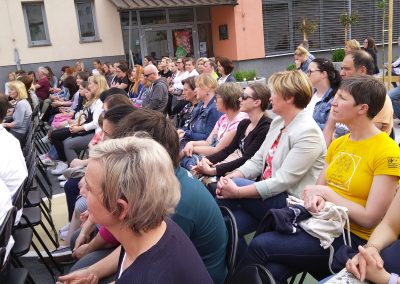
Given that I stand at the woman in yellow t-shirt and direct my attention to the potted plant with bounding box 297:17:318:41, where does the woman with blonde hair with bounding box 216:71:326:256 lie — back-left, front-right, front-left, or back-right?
front-left

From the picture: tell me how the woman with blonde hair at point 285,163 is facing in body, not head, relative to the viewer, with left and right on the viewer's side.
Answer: facing to the left of the viewer

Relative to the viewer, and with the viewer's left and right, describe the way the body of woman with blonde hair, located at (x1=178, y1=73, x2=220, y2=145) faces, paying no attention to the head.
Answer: facing to the left of the viewer

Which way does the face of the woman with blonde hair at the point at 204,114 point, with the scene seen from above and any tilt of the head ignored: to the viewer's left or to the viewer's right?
to the viewer's left

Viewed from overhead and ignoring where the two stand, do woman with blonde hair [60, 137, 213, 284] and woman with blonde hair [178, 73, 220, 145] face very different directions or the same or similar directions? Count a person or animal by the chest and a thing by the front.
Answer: same or similar directions

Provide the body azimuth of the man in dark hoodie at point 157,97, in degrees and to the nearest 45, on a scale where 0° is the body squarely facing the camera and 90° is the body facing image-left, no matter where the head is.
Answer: approximately 90°

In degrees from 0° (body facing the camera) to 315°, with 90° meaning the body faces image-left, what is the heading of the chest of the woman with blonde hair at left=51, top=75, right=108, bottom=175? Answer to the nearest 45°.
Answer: approximately 90°

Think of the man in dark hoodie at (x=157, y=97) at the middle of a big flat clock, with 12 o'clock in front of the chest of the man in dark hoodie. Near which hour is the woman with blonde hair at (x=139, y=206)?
The woman with blonde hair is roughly at 9 o'clock from the man in dark hoodie.

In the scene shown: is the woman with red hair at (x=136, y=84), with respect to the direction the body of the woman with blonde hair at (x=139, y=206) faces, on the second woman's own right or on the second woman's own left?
on the second woman's own right

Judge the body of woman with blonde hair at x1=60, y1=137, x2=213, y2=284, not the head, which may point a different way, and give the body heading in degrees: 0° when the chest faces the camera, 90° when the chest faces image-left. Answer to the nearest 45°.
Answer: approximately 90°

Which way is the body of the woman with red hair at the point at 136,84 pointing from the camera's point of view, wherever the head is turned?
to the viewer's left

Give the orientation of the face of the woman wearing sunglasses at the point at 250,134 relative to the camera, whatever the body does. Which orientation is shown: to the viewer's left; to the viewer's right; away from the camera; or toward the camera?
to the viewer's left
